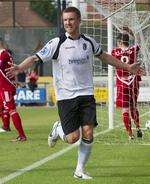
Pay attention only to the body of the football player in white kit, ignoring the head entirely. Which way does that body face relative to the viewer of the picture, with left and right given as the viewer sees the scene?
facing the viewer

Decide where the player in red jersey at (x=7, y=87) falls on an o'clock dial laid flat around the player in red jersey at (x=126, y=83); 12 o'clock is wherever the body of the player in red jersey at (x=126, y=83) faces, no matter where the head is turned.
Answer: the player in red jersey at (x=7, y=87) is roughly at 9 o'clock from the player in red jersey at (x=126, y=83).

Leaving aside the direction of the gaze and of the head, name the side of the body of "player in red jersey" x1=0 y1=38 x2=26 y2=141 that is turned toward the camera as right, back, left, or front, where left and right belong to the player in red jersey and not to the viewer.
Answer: left

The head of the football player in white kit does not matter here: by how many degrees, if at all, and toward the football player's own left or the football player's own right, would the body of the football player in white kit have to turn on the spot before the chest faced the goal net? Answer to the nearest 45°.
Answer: approximately 180°

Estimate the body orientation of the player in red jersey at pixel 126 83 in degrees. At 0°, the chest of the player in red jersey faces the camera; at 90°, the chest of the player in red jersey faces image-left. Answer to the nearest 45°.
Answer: approximately 180°

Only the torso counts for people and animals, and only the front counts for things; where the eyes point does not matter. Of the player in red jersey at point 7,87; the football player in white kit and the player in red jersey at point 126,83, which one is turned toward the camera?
the football player in white kit

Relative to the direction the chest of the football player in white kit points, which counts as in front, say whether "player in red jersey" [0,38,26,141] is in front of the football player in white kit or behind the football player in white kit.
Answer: behind

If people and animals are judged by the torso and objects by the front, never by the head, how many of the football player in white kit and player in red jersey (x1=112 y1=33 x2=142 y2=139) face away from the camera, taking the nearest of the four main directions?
1

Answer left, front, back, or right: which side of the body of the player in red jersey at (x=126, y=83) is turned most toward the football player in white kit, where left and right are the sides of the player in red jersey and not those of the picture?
back

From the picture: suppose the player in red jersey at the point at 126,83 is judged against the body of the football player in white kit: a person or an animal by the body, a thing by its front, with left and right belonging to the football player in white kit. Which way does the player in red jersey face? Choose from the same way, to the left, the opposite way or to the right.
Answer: the opposite way

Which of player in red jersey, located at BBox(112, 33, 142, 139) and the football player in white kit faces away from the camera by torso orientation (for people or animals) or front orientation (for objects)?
the player in red jersey
